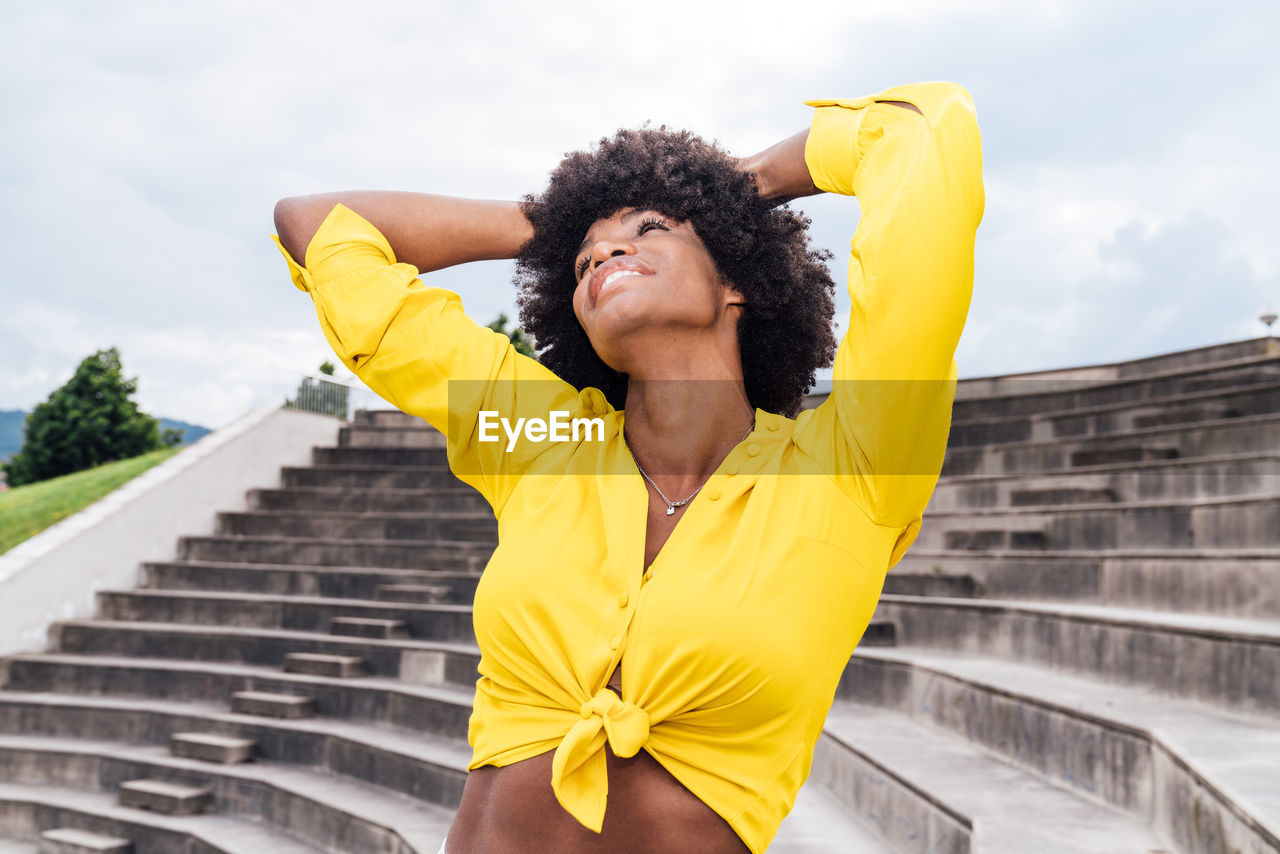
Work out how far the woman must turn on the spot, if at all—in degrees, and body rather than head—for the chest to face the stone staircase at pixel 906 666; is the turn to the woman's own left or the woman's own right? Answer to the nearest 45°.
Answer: approximately 180°

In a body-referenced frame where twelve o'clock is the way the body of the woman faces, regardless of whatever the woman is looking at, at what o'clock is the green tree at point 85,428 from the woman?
The green tree is roughly at 5 o'clock from the woman.

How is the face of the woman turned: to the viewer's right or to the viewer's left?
to the viewer's left

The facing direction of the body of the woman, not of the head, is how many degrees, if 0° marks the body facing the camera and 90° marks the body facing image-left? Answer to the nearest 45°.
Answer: approximately 0°
